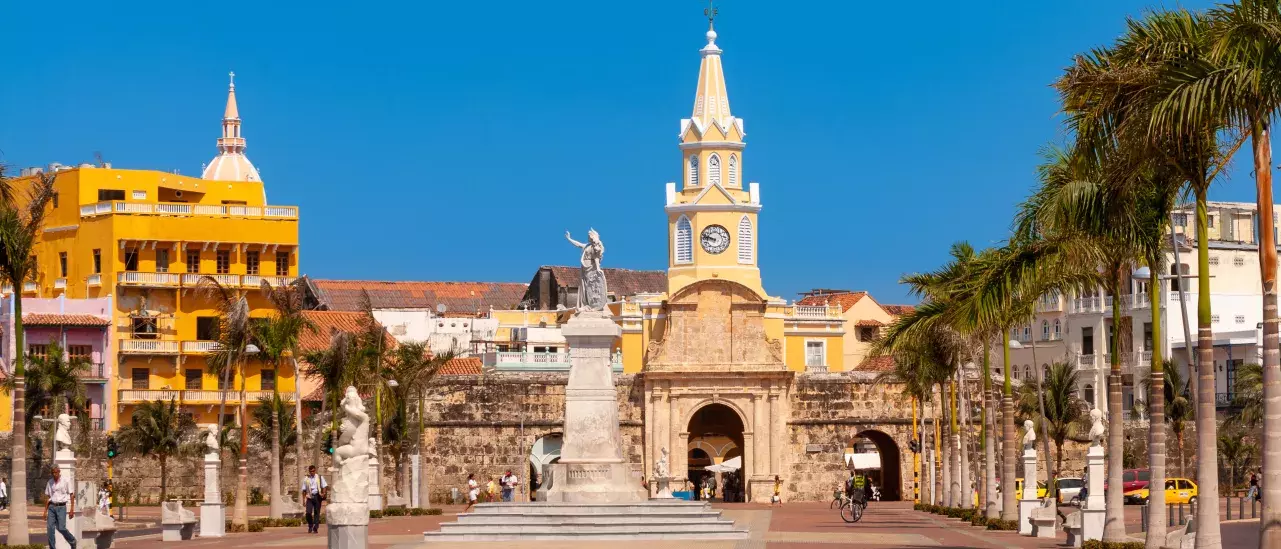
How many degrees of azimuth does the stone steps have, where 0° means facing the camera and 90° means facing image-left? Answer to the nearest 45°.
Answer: approximately 0°

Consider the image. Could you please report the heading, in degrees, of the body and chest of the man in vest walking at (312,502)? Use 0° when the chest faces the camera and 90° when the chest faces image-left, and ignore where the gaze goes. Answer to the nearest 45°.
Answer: approximately 0°
